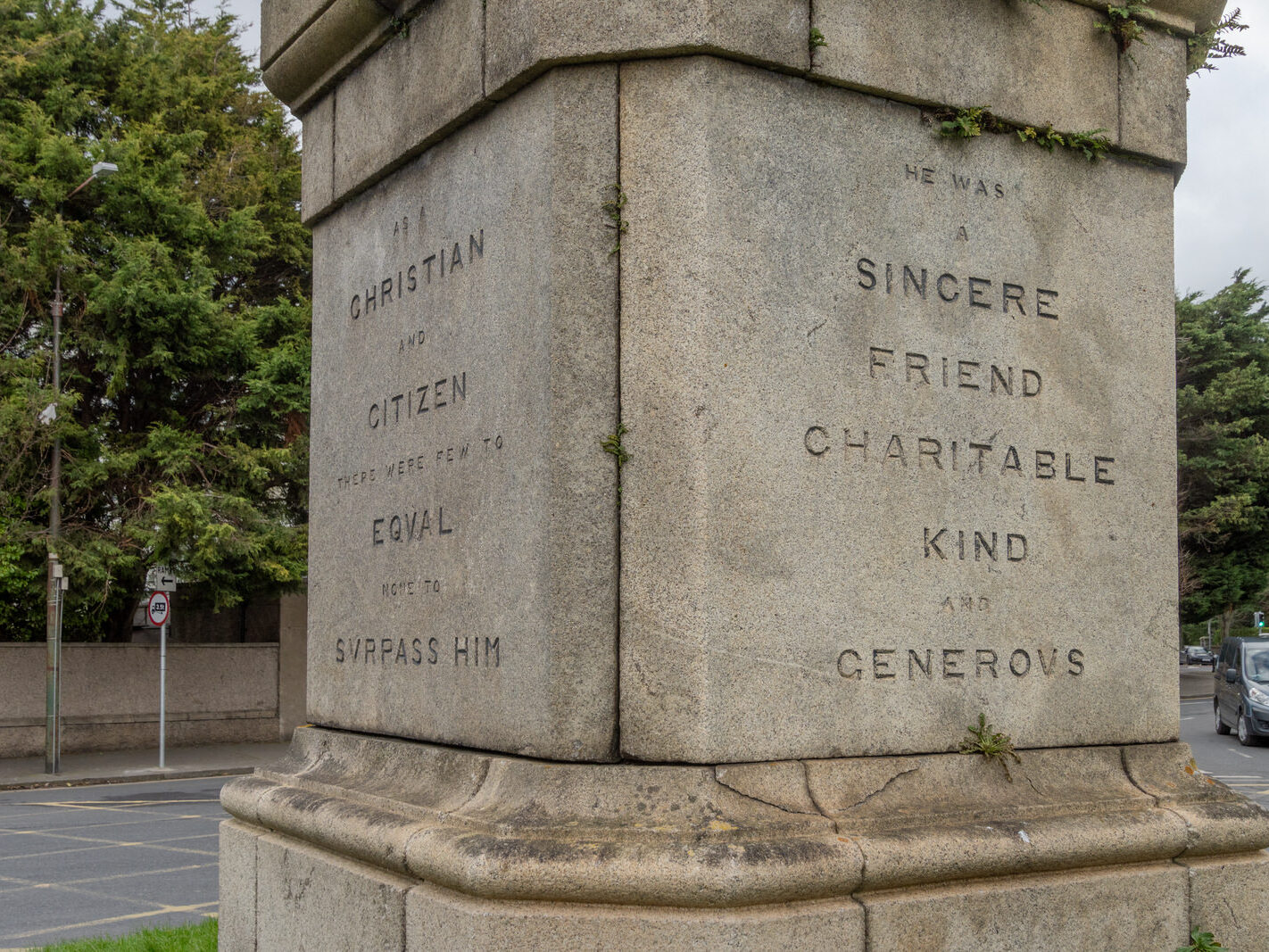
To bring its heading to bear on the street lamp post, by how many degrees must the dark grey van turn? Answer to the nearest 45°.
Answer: approximately 90° to its right

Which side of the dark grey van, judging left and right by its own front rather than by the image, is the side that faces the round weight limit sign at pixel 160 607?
right

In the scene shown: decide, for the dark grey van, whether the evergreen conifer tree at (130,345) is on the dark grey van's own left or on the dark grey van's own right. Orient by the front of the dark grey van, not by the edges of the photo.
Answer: on the dark grey van's own right

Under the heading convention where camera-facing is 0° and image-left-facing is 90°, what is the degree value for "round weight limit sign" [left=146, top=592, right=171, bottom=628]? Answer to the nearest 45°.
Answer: approximately 45°

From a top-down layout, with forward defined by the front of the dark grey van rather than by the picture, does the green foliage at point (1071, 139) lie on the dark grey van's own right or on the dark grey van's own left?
on the dark grey van's own right

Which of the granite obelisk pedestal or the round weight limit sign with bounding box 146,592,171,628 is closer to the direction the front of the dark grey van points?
the granite obelisk pedestal

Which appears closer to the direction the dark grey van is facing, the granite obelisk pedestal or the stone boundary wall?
the granite obelisk pedestal

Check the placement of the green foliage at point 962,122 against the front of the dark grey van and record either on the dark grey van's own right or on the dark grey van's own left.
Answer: on the dark grey van's own right

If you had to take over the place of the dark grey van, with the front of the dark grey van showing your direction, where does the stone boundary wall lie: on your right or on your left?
on your right
